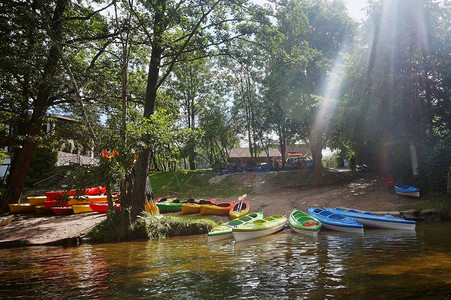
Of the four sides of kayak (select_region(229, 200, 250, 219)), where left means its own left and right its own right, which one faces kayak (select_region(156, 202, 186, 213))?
right

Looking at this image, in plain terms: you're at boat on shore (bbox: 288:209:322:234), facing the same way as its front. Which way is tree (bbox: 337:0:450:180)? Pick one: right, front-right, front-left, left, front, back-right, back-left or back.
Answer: left

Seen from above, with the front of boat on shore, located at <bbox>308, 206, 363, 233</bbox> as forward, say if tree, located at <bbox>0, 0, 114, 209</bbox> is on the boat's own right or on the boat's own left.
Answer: on the boat's own right

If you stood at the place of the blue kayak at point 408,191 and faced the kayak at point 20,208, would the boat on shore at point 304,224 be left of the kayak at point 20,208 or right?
left

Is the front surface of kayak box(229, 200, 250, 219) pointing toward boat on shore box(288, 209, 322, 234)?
no

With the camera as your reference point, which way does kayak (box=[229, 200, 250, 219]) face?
facing the viewer and to the left of the viewer

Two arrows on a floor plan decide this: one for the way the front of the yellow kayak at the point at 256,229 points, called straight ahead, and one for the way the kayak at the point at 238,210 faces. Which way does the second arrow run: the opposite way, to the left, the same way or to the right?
the same way

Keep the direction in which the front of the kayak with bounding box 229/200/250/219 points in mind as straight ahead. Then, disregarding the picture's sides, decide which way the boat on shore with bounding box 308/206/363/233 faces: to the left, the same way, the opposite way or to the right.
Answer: to the left

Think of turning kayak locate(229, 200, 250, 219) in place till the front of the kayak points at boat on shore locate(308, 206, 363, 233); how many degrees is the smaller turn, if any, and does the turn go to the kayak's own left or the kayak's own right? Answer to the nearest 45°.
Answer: approximately 90° to the kayak's own left

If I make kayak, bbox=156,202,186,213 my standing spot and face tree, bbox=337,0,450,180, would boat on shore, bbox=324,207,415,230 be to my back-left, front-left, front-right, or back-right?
front-right
